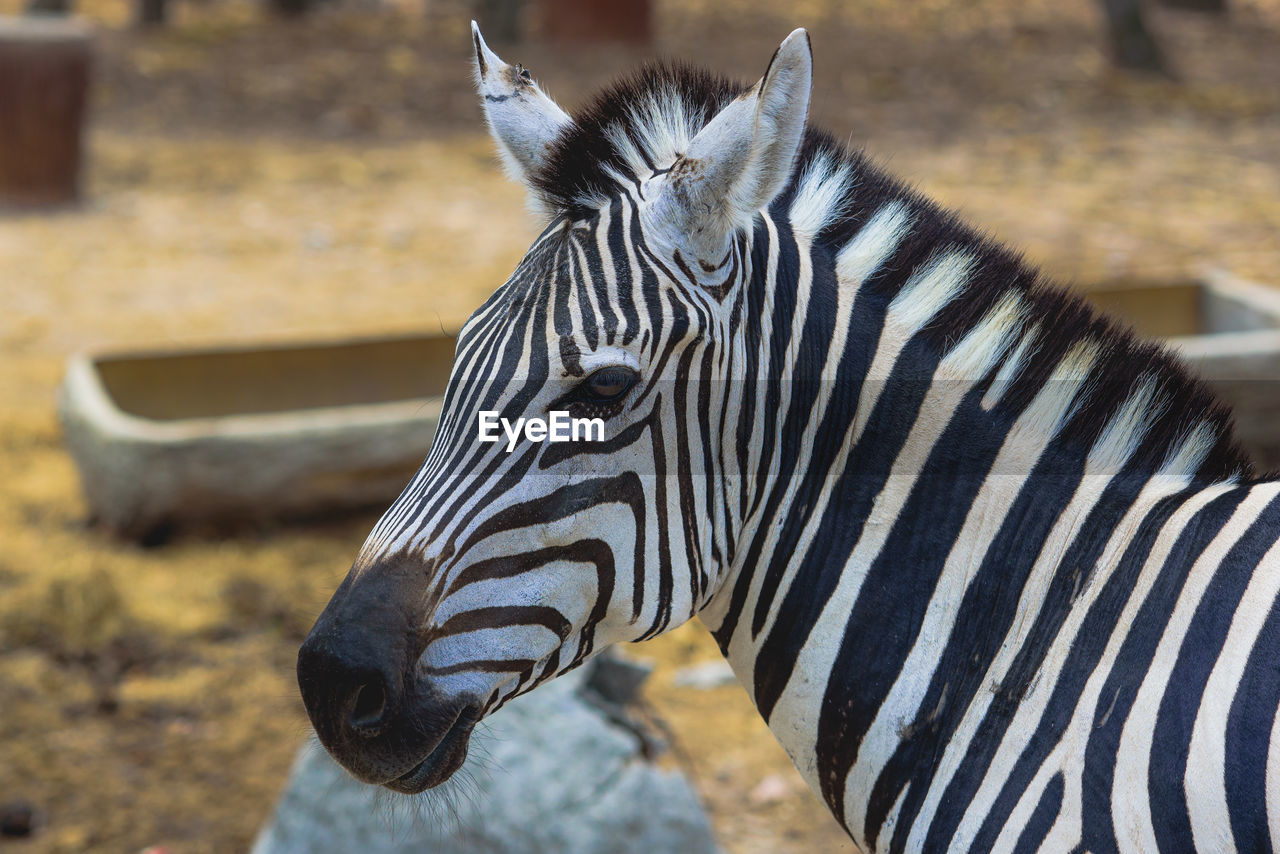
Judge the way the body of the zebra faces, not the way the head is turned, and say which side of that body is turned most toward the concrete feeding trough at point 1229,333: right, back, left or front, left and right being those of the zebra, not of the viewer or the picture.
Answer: right

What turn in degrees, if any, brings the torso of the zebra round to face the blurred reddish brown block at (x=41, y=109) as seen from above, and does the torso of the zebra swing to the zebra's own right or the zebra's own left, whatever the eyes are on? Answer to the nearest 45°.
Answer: approximately 45° to the zebra's own right

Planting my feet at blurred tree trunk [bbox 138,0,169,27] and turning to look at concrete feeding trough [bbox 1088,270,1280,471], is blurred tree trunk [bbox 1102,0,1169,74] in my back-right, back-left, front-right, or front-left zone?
front-left

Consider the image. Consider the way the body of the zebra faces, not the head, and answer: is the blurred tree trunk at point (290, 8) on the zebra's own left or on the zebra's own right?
on the zebra's own right

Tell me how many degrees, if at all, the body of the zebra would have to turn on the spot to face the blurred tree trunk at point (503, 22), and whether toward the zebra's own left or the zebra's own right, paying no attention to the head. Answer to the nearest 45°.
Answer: approximately 90° to the zebra's own right

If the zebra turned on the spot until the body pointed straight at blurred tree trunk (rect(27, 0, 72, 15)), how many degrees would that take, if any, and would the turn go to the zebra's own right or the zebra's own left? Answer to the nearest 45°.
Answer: approximately 45° to the zebra's own right

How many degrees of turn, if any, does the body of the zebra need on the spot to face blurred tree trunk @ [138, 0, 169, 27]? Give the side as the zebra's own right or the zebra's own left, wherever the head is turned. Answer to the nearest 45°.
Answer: approximately 45° to the zebra's own right

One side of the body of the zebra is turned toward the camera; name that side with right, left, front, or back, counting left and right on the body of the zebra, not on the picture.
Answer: left

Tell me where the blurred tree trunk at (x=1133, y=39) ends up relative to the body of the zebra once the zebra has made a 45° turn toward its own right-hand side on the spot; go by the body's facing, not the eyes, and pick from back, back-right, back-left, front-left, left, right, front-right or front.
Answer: front-right
